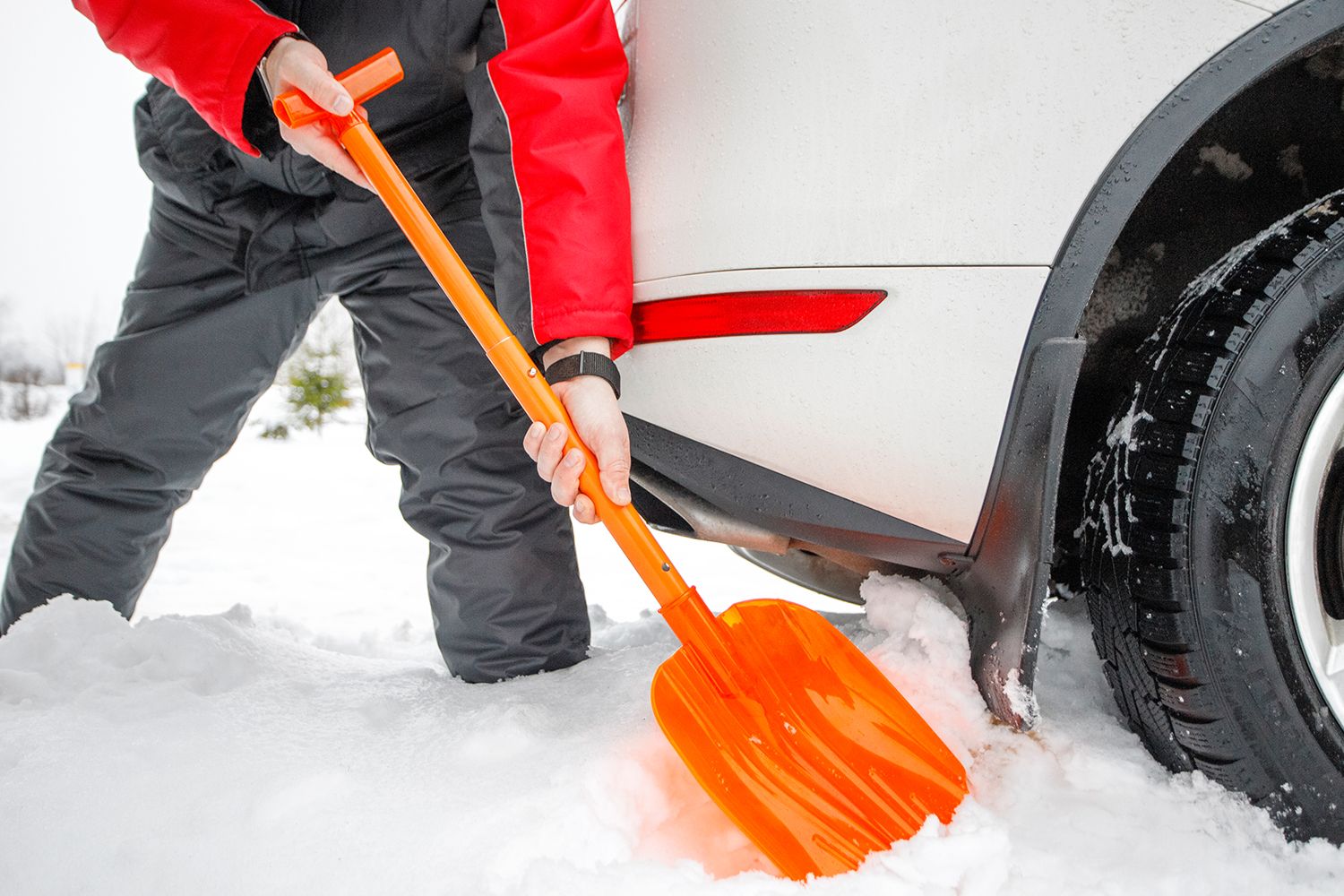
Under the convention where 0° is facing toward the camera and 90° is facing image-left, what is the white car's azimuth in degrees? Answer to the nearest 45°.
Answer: approximately 225°

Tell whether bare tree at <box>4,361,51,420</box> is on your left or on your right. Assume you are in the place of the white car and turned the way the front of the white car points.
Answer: on your left
